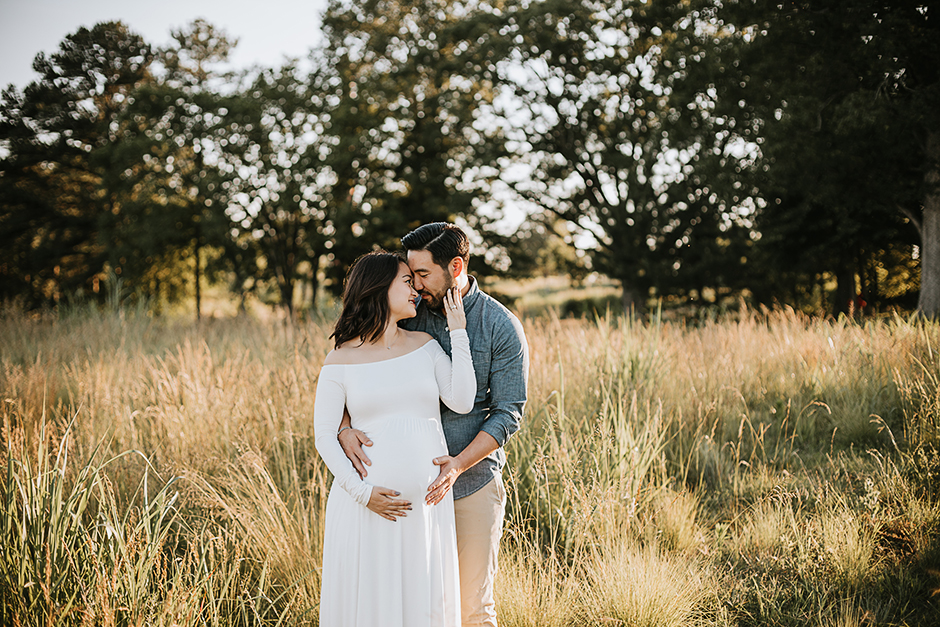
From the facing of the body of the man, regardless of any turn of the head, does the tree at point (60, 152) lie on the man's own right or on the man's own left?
on the man's own right

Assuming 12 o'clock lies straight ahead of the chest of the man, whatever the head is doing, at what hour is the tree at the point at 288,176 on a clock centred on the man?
The tree is roughly at 4 o'clock from the man.

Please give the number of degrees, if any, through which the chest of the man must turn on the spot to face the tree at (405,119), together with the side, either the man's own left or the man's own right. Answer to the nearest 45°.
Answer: approximately 135° to the man's own right

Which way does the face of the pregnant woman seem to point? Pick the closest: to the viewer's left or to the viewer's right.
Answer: to the viewer's right

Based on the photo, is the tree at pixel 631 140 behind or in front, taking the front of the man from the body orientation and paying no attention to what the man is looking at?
behind

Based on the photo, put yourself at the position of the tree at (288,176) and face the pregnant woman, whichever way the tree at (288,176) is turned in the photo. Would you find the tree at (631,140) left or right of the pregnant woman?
left

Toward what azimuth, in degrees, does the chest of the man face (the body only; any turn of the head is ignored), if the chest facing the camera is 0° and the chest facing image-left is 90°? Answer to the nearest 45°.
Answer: approximately 45°
